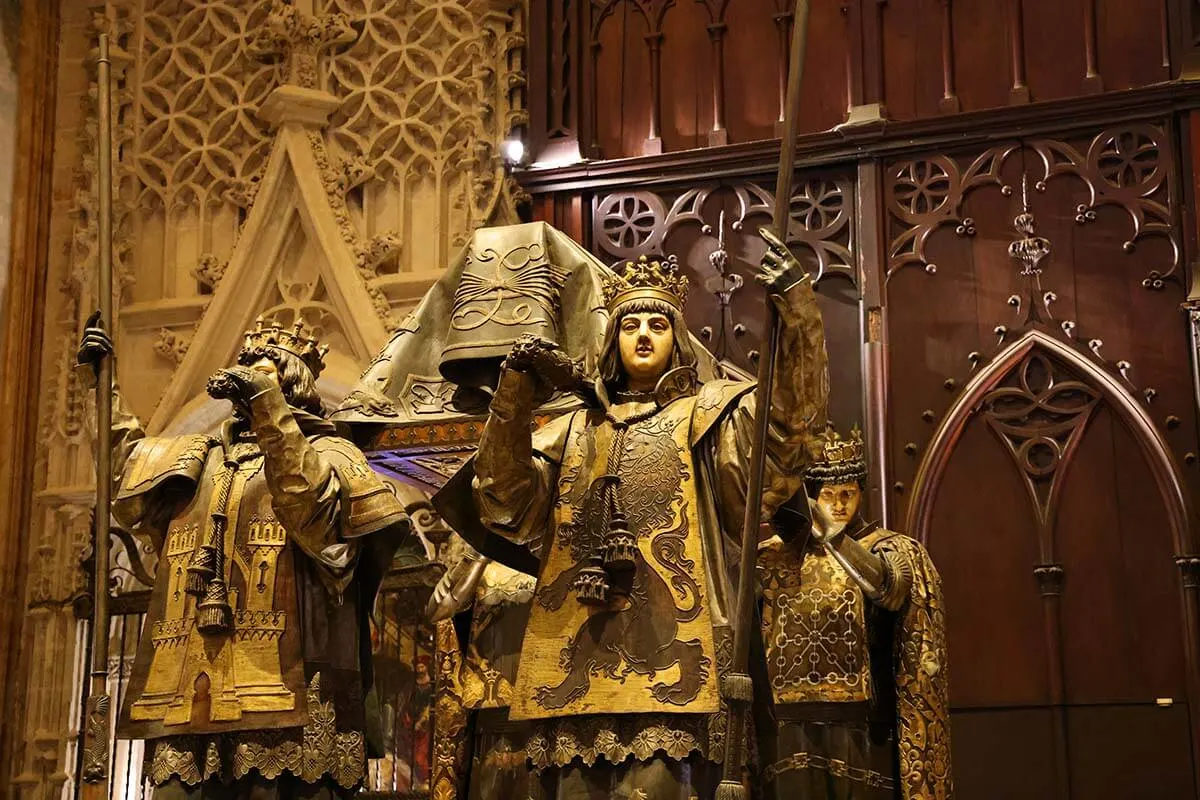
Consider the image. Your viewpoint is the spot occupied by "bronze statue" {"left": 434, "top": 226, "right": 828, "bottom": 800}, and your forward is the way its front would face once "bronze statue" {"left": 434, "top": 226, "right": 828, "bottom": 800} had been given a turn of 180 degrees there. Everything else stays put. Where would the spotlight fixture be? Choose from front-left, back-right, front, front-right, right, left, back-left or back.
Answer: front

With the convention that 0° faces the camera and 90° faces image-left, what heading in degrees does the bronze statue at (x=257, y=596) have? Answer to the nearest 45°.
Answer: approximately 45°

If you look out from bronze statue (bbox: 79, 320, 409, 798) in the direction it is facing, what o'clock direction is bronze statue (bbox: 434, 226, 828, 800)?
bronze statue (bbox: 434, 226, 828, 800) is roughly at 9 o'clock from bronze statue (bbox: 79, 320, 409, 798).

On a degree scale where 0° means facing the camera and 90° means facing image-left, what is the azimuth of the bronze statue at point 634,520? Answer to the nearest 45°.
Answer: approximately 0°

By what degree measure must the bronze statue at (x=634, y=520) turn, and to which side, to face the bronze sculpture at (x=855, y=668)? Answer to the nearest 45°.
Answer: approximately 135° to its left

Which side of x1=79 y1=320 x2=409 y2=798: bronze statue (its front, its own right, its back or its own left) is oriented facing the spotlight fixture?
back
